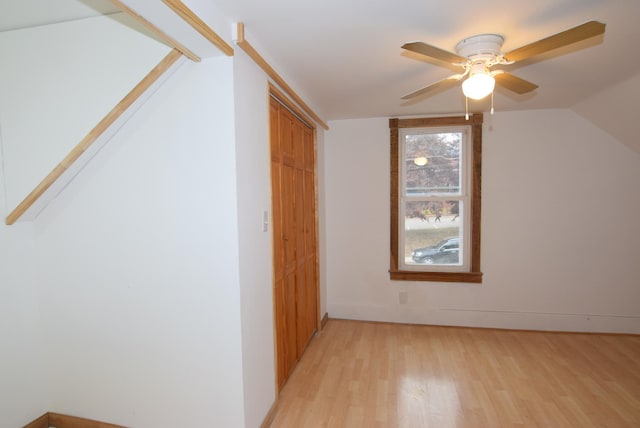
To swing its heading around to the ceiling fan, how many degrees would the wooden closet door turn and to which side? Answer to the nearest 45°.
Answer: approximately 45° to its right

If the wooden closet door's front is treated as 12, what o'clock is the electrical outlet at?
The electrical outlet is roughly at 11 o'clock from the wooden closet door.

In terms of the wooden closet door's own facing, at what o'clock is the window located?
The window is roughly at 11 o'clock from the wooden closet door.

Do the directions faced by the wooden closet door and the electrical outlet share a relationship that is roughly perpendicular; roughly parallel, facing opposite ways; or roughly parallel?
roughly perpendicular

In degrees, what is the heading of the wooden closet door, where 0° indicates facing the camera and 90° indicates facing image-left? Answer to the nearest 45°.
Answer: approximately 270°

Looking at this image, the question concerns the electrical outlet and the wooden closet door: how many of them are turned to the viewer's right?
1
